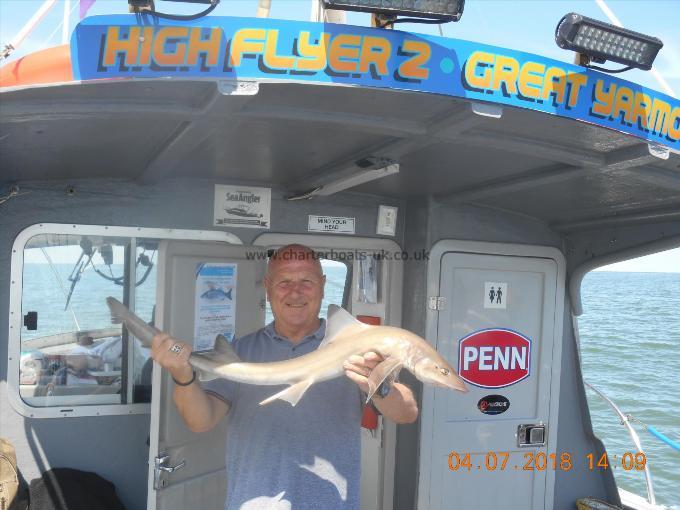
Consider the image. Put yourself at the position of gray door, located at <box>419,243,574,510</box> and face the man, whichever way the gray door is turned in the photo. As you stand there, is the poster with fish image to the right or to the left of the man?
right

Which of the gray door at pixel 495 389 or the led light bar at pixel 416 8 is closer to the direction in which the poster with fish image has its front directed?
the led light bar

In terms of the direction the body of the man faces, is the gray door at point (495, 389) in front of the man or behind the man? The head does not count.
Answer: behind

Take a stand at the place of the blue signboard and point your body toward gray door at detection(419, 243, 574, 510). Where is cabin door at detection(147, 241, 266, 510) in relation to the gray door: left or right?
left

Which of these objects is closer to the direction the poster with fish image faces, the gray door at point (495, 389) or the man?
the man

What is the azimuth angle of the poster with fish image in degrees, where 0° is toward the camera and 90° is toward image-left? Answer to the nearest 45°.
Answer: approximately 0°

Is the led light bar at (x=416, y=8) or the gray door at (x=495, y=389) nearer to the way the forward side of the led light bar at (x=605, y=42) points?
the led light bar

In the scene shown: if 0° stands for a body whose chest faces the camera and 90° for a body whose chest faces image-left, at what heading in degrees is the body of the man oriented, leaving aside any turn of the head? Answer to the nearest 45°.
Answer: approximately 0°
